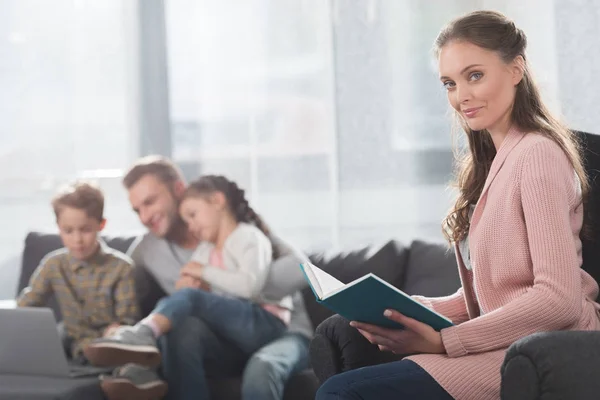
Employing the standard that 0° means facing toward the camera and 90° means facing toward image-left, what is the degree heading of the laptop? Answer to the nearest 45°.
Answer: approximately 225°

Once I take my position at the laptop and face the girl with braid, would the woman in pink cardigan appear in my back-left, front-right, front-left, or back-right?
front-right

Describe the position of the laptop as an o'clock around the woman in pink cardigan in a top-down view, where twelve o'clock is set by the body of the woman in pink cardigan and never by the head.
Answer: The laptop is roughly at 1 o'clock from the woman in pink cardigan.

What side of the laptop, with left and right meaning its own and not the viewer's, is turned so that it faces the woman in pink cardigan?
right

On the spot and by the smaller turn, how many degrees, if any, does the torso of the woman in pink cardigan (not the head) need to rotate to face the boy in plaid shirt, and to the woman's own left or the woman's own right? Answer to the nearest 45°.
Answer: approximately 45° to the woman's own right

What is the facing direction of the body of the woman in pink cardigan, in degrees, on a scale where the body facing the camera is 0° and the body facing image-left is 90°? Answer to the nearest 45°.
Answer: approximately 90°

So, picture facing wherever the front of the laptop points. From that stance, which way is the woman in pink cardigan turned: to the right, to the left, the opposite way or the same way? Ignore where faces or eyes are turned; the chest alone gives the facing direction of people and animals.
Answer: to the left

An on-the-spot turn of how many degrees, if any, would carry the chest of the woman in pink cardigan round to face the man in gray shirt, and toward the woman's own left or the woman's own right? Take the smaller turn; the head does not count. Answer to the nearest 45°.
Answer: approximately 45° to the woman's own right

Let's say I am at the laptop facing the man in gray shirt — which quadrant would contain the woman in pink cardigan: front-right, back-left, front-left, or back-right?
front-right

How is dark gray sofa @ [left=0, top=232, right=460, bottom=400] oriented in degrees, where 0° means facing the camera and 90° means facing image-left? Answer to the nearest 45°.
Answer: approximately 0°

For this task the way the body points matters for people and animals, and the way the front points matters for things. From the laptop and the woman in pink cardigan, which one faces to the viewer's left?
the woman in pink cardigan
